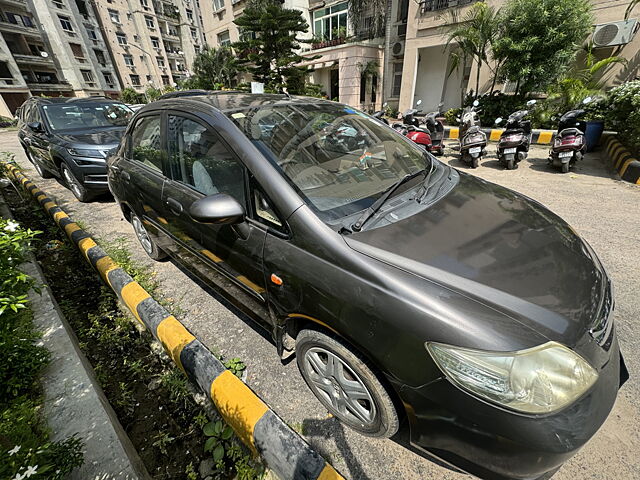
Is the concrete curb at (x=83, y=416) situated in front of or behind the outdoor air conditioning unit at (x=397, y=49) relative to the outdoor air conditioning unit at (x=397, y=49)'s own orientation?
in front

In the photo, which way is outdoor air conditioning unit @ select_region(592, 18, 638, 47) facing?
toward the camera

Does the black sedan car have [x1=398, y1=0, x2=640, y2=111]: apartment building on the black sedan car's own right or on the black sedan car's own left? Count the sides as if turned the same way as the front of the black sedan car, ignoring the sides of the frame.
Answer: on the black sedan car's own left

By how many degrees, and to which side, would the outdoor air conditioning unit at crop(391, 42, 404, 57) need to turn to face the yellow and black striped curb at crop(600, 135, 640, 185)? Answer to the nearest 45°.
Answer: approximately 45° to its left

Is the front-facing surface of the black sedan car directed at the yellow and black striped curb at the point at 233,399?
no

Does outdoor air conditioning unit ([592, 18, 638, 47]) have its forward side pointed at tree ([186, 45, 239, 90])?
no

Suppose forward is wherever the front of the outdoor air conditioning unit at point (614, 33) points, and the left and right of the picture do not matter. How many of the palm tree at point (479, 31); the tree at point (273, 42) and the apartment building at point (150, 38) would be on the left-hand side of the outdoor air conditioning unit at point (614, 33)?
0

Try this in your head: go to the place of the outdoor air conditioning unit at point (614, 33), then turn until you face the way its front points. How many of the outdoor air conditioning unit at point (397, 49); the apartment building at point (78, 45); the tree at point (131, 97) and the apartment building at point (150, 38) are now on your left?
0

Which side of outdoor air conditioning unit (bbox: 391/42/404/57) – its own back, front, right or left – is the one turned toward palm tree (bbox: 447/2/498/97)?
left

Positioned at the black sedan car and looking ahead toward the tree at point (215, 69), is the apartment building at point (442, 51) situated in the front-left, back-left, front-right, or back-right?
front-right

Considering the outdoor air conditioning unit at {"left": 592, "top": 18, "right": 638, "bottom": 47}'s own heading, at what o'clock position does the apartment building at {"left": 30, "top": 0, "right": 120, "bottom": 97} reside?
The apartment building is roughly at 3 o'clock from the outdoor air conditioning unit.

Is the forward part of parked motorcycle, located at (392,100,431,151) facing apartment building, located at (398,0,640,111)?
no
